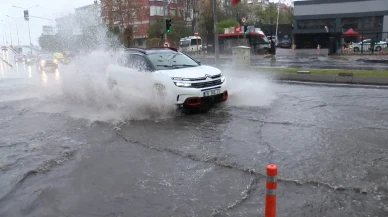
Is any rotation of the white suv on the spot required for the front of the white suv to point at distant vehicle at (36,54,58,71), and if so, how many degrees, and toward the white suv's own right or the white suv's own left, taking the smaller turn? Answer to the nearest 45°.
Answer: approximately 180°

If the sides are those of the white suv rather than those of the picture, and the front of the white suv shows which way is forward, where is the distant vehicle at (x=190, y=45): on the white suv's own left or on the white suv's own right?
on the white suv's own left

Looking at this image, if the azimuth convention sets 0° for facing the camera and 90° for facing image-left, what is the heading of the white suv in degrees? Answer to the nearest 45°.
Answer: approximately 315°

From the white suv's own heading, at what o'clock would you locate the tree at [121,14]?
The tree is roughly at 7 o'clock from the white suv.

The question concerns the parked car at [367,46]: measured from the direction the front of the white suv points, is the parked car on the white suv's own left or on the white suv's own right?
on the white suv's own left
